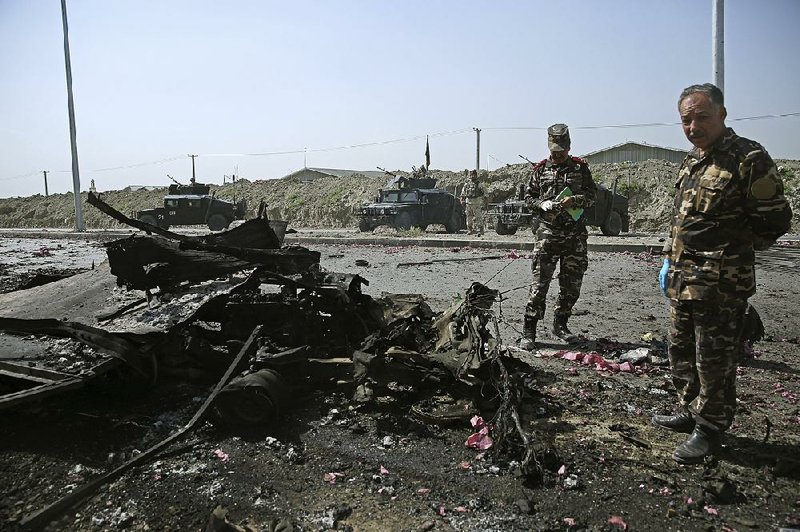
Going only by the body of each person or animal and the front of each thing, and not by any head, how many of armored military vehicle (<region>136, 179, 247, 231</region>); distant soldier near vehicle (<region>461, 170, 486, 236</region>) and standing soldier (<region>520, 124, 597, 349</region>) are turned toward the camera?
2

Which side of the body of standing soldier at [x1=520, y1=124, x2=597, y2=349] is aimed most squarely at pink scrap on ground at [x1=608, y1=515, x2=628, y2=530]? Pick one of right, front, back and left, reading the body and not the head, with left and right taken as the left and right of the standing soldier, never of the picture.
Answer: front

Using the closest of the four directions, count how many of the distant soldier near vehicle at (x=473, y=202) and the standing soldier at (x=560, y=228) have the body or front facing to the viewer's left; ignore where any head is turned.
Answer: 0

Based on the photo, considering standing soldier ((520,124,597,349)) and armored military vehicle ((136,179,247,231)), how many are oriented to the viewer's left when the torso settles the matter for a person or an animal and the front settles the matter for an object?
1

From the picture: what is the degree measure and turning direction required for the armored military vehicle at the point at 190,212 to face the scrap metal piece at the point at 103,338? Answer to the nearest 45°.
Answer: approximately 90° to its left

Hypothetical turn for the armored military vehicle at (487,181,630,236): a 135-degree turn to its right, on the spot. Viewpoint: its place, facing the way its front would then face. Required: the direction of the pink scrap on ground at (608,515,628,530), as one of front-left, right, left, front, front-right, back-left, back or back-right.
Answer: back

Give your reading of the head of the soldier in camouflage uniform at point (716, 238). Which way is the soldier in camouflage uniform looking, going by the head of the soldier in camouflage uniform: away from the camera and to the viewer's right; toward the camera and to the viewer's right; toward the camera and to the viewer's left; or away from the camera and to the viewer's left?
toward the camera and to the viewer's left

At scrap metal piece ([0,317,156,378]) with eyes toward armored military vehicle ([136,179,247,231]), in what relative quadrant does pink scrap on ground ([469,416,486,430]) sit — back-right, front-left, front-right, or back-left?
back-right

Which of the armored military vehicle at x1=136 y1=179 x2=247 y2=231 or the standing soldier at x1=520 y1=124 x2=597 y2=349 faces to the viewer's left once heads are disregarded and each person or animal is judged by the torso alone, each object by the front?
the armored military vehicle

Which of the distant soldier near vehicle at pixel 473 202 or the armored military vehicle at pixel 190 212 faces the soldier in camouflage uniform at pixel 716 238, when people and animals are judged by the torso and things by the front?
the distant soldier near vehicle

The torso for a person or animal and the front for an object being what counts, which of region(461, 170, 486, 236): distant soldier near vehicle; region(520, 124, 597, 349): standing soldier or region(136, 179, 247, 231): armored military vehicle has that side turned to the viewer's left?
the armored military vehicle

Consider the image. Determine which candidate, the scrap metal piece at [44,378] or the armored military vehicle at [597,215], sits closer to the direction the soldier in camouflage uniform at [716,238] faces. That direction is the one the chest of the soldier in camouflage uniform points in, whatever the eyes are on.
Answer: the scrap metal piece

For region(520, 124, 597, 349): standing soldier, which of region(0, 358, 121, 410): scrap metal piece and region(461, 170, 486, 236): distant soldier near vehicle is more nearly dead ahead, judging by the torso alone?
the scrap metal piece
